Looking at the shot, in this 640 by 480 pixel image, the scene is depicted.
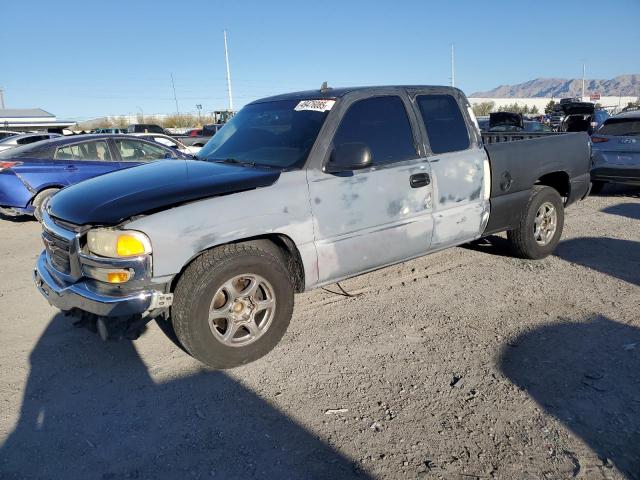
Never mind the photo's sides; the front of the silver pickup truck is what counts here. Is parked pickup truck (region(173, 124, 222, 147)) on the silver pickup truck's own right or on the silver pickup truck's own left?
on the silver pickup truck's own right

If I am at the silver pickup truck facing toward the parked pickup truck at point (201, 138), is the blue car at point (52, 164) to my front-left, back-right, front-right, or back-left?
front-left

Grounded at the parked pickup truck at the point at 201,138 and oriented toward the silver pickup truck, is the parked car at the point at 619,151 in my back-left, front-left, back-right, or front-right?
front-left

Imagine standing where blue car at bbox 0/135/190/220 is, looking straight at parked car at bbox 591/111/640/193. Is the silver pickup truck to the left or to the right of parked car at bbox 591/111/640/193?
right

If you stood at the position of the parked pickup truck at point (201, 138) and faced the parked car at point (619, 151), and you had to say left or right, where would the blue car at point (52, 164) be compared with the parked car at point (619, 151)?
right

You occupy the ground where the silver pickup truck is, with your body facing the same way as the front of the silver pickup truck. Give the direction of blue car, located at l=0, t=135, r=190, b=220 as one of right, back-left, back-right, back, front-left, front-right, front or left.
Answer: right

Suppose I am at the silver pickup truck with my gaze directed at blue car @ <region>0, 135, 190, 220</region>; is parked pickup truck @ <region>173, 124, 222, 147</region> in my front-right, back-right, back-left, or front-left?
front-right

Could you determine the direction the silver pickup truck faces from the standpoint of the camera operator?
facing the viewer and to the left of the viewer

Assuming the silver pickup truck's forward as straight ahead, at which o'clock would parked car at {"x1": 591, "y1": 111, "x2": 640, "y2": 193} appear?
The parked car is roughly at 6 o'clock from the silver pickup truck.
